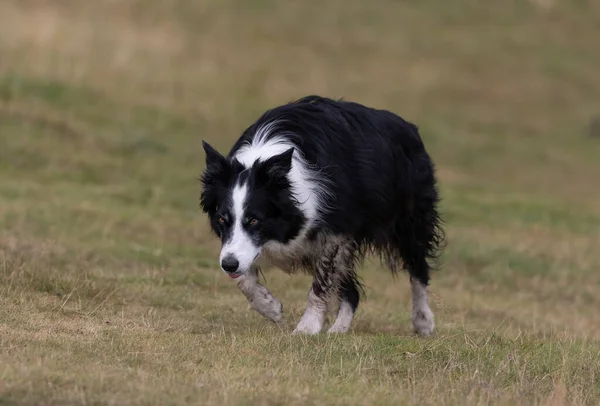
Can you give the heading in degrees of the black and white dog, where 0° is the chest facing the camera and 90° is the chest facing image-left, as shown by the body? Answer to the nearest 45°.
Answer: approximately 45°
